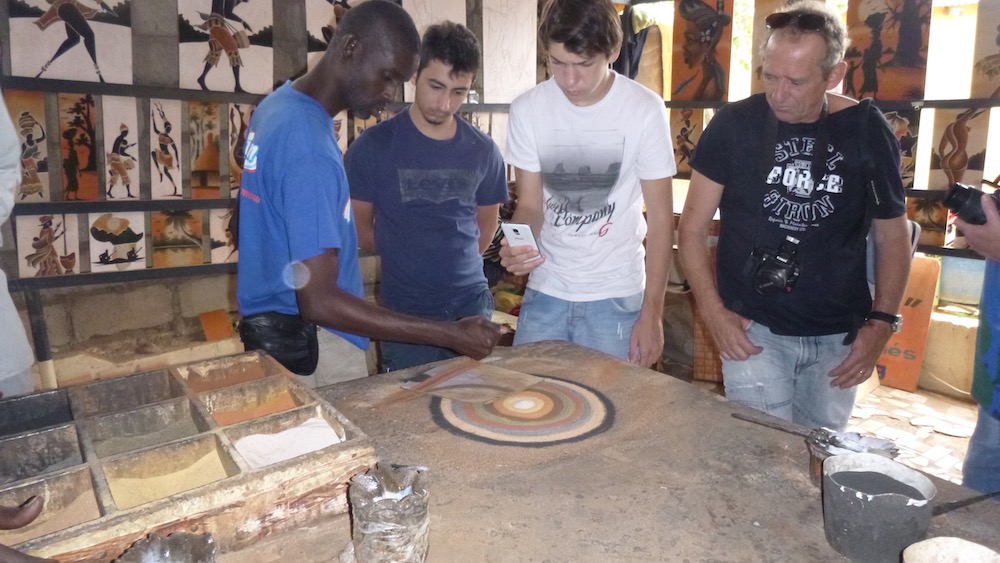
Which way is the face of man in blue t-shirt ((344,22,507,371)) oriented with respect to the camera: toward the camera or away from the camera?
toward the camera

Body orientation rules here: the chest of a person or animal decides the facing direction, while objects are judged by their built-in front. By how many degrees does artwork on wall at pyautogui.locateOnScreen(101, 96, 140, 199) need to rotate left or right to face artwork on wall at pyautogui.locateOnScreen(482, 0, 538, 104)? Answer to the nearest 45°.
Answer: approximately 90° to its left

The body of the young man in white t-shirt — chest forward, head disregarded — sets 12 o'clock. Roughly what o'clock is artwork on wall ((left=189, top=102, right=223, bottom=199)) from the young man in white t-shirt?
The artwork on wall is roughly at 4 o'clock from the young man in white t-shirt.

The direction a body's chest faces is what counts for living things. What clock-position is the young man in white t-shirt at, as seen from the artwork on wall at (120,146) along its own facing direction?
The young man in white t-shirt is roughly at 11 o'clock from the artwork on wall.

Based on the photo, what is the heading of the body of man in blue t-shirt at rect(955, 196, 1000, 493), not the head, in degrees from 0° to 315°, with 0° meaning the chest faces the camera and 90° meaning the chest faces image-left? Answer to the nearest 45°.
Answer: approximately 90°

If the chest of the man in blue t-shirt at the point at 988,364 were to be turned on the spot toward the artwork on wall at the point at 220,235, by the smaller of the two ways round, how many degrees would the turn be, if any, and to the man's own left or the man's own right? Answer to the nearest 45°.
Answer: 0° — they already face it

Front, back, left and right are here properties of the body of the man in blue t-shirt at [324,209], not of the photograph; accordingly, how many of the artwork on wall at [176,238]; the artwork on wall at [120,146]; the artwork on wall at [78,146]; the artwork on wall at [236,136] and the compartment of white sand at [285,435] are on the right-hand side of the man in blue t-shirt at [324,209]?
1

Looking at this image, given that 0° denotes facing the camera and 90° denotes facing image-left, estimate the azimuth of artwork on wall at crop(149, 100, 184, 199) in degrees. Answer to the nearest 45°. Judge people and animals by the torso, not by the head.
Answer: approximately 0°

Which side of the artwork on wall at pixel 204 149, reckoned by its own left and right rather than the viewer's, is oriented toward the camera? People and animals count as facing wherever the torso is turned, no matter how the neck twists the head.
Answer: front

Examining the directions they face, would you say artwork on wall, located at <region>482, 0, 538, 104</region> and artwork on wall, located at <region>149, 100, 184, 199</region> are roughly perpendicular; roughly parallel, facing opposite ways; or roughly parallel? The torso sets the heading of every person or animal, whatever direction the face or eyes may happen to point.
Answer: roughly parallel

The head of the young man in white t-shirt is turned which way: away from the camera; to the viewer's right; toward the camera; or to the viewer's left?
toward the camera

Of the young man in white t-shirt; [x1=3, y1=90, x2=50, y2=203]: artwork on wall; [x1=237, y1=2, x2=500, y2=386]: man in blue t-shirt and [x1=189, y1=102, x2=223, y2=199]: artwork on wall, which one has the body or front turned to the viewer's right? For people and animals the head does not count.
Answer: the man in blue t-shirt

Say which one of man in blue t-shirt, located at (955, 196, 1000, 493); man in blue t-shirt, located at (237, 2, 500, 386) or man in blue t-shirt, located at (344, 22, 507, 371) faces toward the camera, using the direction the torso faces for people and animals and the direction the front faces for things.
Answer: man in blue t-shirt, located at (344, 22, 507, 371)

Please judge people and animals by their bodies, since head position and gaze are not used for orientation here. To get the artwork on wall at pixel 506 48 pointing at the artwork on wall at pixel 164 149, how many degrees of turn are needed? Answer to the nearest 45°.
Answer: approximately 45° to its right

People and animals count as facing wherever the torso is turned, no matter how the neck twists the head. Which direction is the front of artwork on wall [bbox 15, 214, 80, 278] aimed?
toward the camera

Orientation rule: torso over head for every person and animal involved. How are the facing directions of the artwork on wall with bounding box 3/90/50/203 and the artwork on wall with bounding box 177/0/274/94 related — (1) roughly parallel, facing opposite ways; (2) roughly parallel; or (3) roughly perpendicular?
roughly parallel
